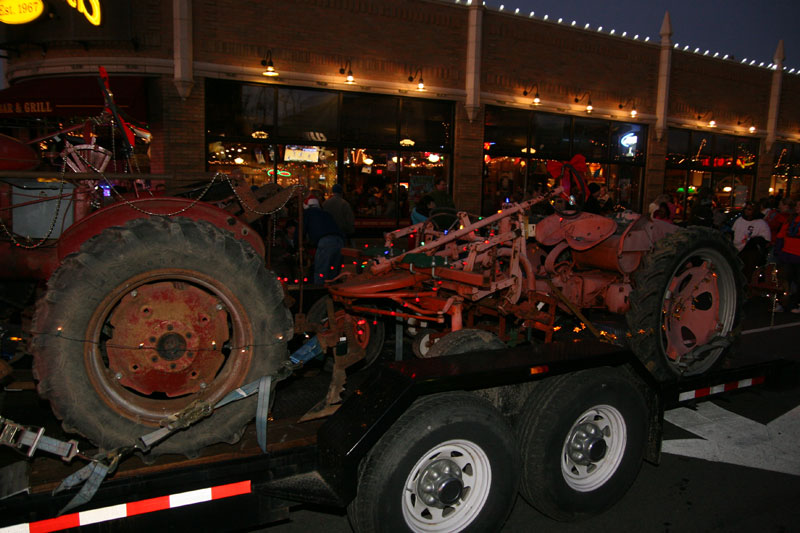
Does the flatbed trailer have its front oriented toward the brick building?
no

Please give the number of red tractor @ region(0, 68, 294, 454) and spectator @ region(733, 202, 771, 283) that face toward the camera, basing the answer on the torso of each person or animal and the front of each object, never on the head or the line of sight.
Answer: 1

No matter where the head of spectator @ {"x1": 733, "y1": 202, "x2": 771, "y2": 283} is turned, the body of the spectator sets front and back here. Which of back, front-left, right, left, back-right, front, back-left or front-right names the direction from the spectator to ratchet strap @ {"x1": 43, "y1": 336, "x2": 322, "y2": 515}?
front

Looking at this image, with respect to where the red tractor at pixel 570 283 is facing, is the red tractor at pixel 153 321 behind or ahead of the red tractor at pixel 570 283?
ahead

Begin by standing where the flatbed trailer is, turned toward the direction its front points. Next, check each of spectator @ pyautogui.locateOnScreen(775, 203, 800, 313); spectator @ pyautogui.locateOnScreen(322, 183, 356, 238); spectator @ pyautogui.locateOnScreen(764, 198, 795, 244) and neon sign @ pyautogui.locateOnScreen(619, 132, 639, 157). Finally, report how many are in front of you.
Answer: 0

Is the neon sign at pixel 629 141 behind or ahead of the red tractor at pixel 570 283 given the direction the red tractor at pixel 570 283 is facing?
behind

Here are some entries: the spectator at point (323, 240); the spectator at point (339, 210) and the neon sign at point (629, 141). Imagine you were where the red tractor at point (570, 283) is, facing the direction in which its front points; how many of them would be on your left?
0

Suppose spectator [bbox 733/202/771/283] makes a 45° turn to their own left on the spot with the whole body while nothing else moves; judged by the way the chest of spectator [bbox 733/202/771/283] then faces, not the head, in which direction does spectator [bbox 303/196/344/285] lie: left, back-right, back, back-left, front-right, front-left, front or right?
right

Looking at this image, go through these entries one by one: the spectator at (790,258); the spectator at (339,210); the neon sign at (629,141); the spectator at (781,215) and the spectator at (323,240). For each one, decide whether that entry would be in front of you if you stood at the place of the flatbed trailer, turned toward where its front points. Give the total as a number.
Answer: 0

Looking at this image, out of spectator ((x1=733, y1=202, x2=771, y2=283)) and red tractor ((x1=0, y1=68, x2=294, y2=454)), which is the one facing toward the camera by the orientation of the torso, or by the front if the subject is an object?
the spectator

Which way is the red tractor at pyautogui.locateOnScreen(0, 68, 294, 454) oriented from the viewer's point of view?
to the viewer's left

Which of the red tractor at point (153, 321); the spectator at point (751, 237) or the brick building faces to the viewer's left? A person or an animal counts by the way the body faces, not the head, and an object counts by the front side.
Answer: the red tractor

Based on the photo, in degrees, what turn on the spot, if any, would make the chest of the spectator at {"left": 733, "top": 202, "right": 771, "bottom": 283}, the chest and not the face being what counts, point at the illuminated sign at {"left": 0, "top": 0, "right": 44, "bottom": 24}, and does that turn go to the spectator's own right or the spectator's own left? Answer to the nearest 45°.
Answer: approximately 45° to the spectator's own right

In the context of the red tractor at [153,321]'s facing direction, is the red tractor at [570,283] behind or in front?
behind

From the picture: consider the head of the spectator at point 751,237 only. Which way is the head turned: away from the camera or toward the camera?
toward the camera

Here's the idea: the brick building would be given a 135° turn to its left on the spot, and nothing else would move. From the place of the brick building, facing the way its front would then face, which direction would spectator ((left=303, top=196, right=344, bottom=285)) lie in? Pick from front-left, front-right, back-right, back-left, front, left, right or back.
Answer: back

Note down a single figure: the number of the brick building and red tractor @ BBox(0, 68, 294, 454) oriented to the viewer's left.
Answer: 1

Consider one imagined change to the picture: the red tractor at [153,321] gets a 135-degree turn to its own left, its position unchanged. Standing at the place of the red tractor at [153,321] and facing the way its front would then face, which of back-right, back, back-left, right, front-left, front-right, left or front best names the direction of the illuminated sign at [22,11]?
back-left

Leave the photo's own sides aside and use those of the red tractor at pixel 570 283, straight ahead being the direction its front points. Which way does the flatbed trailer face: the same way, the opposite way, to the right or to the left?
the same way

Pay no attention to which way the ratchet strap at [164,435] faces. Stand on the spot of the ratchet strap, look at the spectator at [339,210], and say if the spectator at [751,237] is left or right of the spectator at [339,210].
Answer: right

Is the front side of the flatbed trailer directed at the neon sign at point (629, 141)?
no

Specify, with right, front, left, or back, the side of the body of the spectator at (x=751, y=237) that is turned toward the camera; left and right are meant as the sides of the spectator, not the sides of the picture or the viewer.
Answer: front
